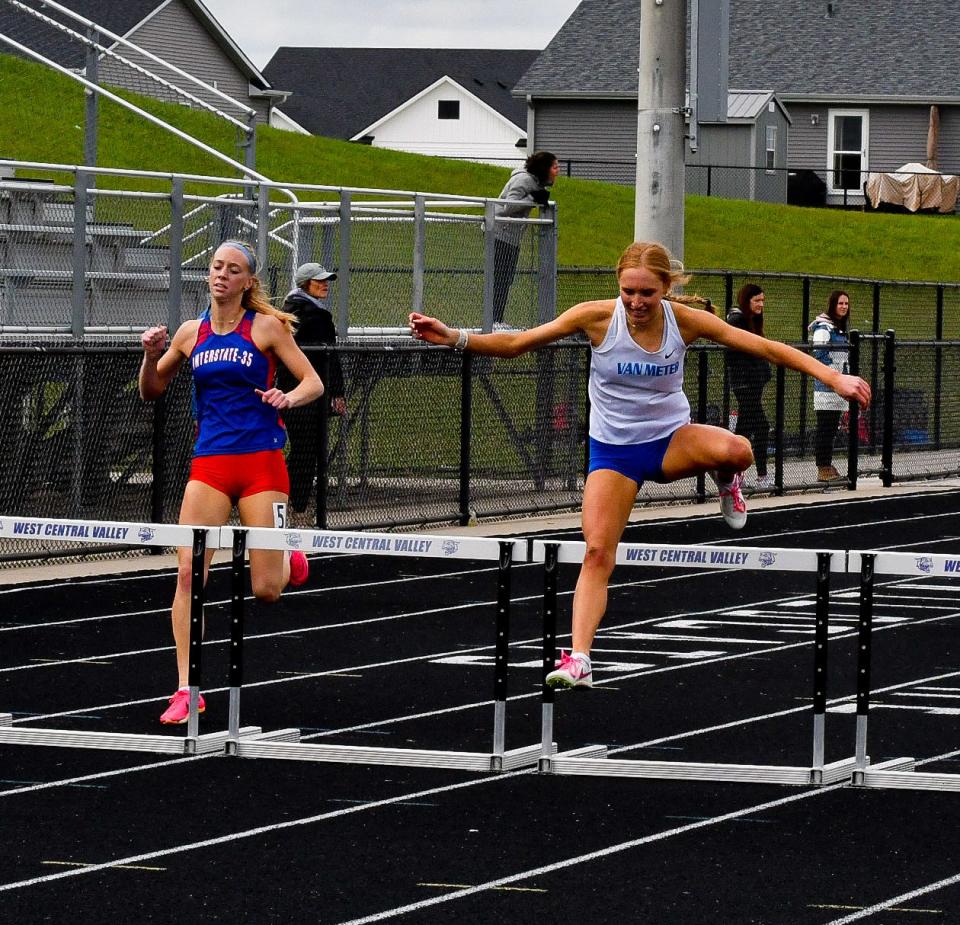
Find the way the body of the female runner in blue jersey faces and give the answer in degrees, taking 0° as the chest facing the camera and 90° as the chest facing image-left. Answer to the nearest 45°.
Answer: approximately 45°

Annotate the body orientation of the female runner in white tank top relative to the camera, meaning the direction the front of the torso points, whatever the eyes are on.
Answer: toward the camera

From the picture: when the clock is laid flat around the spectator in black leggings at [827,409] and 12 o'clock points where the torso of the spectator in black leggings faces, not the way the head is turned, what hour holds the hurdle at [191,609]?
The hurdle is roughly at 2 o'clock from the spectator in black leggings.

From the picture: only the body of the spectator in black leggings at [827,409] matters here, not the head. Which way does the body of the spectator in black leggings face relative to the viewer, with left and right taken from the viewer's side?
facing the viewer and to the right of the viewer

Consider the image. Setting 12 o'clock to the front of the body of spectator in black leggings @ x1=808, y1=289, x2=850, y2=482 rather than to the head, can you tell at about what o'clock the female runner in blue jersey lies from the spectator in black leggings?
The female runner in blue jersey is roughly at 2 o'clock from the spectator in black leggings.

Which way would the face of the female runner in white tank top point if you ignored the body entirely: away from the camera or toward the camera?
toward the camera

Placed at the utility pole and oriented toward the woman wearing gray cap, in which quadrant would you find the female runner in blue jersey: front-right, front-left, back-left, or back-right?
front-left

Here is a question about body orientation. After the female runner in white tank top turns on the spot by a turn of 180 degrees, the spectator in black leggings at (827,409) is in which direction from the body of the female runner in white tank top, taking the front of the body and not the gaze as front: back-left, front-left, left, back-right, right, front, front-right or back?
front
